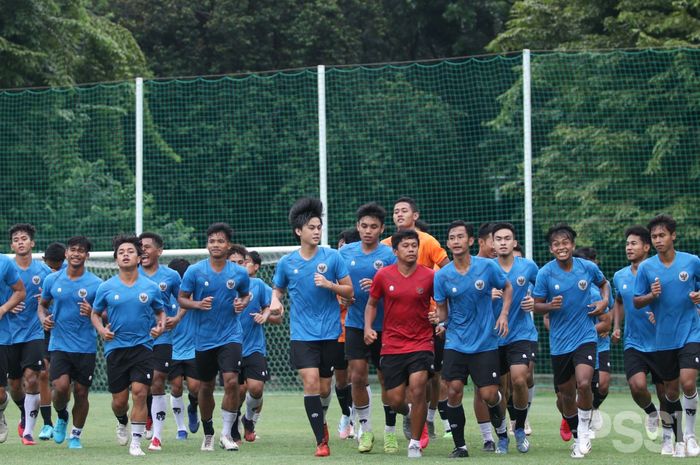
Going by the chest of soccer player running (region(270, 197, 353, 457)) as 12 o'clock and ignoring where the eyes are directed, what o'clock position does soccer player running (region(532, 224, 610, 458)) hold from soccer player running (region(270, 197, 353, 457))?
soccer player running (region(532, 224, 610, 458)) is roughly at 9 o'clock from soccer player running (region(270, 197, 353, 457)).

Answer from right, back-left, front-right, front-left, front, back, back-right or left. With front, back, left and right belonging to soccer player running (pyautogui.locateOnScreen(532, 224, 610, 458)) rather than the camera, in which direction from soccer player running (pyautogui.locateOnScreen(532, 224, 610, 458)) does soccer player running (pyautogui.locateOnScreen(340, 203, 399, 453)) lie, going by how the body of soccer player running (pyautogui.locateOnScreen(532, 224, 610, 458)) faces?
right

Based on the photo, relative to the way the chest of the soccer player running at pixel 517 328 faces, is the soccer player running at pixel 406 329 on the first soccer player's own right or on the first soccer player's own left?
on the first soccer player's own right

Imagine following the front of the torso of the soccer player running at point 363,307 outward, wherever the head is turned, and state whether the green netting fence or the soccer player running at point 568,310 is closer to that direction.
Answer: the soccer player running

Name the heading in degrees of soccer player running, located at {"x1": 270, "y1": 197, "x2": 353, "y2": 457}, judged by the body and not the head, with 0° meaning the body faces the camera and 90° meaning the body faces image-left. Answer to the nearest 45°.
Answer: approximately 0°

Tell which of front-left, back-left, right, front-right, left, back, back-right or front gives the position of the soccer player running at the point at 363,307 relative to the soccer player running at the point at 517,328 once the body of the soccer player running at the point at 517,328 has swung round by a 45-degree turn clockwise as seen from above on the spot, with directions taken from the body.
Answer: front-right

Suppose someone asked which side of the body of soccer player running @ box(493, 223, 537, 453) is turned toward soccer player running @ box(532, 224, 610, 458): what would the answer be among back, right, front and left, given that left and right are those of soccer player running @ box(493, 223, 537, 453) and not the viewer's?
left

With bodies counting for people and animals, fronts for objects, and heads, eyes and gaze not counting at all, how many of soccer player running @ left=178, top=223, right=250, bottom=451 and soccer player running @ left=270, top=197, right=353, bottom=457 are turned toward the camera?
2

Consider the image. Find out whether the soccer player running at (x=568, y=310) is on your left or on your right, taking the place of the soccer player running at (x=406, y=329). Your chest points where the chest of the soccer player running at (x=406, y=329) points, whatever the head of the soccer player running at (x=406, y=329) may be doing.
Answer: on your left
